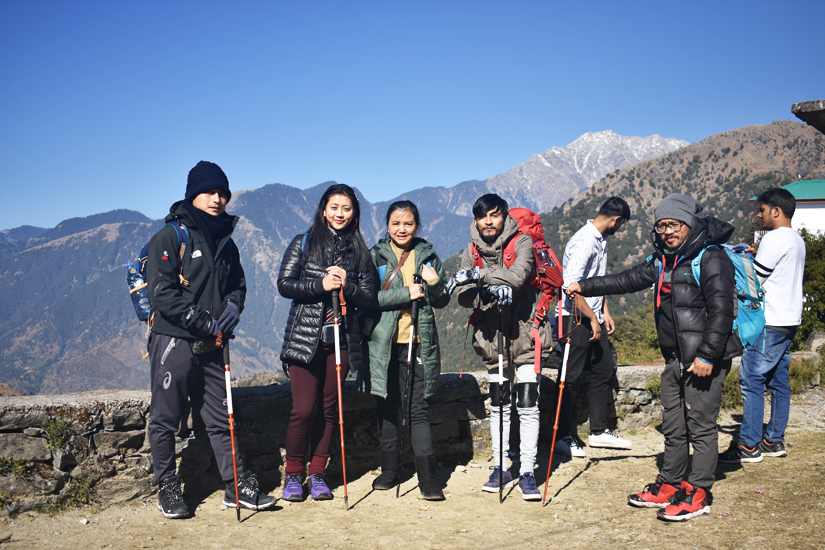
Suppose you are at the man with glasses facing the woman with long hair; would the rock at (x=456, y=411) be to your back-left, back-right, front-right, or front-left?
front-right

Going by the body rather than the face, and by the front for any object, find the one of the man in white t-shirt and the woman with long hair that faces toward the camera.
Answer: the woman with long hair

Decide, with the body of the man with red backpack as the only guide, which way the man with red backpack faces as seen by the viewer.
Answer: toward the camera

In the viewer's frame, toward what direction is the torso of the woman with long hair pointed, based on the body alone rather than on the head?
toward the camera

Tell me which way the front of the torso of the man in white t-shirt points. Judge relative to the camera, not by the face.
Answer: to the viewer's left

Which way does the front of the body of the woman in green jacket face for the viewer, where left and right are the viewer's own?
facing the viewer

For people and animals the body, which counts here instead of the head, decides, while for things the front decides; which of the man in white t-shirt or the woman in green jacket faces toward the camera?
the woman in green jacket

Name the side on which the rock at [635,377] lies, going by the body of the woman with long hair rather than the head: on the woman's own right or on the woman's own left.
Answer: on the woman's own left

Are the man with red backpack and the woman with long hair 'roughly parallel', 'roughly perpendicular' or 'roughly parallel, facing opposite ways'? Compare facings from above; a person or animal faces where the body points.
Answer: roughly parallel

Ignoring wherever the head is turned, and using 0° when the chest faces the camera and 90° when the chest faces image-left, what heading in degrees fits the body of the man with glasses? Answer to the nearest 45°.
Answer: approximately 45°

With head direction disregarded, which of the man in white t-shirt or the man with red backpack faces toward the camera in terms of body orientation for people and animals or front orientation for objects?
the man with red backpack

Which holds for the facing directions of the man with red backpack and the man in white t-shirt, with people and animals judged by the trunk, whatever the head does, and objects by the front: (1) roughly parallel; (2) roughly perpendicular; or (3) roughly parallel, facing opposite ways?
roughly perpendicular

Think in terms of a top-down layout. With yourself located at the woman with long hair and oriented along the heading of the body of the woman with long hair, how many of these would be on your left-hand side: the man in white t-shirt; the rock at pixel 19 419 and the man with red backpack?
2
